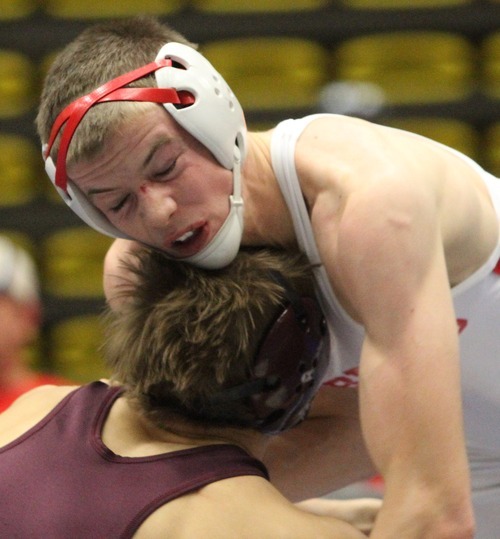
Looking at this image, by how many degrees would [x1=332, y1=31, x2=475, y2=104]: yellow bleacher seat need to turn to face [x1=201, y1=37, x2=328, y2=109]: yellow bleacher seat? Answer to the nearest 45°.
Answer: approximately 90° to its right

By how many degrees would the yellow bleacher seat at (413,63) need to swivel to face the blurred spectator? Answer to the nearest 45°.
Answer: approximately 45° to its right

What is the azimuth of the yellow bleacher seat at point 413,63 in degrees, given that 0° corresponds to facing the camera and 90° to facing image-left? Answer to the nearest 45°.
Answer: approximately 0°

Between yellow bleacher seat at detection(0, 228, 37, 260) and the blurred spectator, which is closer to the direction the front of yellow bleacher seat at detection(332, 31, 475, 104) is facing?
the blurred spectator

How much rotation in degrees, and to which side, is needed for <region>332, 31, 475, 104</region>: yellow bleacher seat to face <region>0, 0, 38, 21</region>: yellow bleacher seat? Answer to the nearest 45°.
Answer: approximately 90° to its right

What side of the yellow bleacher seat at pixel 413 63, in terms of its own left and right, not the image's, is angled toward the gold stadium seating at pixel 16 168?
right

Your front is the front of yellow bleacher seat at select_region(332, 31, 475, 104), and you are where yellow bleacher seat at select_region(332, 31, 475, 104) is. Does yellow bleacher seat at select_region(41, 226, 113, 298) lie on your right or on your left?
on your right

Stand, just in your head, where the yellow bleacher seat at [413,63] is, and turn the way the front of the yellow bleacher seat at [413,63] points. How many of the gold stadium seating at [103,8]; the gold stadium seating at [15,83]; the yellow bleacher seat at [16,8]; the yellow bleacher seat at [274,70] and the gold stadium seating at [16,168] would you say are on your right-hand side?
5

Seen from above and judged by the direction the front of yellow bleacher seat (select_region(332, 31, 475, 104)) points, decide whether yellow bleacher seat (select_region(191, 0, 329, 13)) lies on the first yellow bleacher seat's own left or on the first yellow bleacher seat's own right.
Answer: on the first yellow bleacher seat's own right

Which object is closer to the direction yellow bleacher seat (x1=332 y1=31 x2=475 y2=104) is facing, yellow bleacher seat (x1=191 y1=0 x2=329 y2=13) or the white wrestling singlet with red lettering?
the white wrestling singlet with red lettering

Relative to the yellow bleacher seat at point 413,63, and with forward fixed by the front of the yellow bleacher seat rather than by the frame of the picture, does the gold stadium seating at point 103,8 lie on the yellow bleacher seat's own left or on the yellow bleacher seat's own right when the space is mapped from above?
on the yellow bleacher seat's own right
